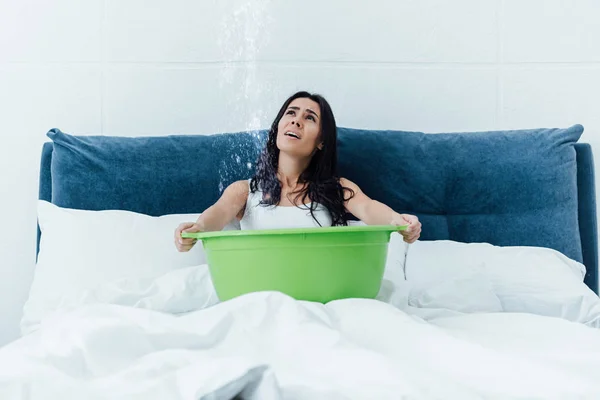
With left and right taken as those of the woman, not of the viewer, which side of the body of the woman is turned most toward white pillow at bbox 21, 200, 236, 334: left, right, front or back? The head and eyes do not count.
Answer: right

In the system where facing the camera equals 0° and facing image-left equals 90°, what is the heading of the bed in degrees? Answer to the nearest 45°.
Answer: approximately 0°

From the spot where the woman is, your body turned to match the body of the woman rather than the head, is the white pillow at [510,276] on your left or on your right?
on your left
